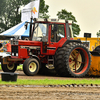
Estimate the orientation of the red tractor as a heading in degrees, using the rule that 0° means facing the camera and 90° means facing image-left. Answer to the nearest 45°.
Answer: approximately 45°
